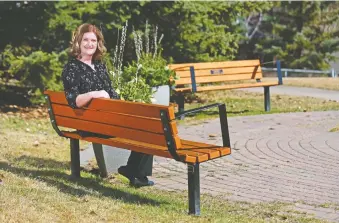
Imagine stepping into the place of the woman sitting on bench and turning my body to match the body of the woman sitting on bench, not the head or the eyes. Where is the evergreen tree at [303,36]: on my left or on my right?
on my left

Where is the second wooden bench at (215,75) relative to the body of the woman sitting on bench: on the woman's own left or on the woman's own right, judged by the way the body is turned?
on the woman's own left

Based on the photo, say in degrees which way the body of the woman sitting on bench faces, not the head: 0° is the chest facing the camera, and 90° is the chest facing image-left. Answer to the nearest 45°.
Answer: approximately 315°
